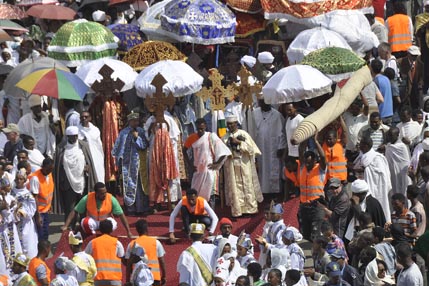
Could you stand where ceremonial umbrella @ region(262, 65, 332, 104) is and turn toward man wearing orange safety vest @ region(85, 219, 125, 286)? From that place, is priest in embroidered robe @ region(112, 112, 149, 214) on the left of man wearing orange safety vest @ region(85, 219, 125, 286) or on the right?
right

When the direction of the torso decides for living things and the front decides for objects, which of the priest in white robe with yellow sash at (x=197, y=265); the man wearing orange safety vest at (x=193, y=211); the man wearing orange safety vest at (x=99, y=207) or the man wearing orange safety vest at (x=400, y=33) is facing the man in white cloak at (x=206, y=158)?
the priest in white robe with yellow sash

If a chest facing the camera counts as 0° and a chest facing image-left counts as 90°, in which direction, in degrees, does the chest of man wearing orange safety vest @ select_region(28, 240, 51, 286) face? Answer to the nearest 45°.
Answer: approximately 225°
